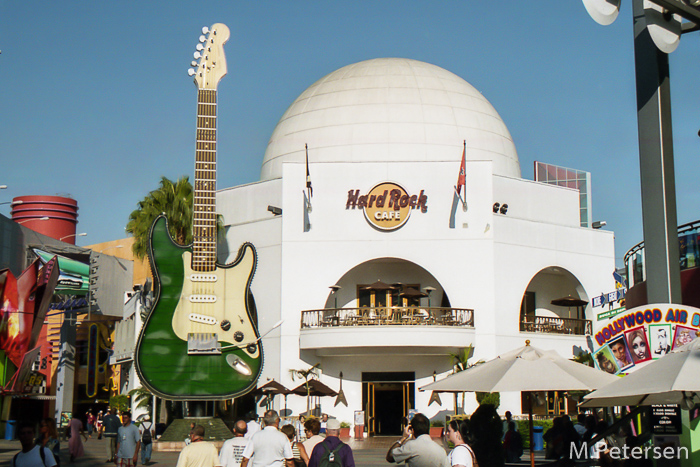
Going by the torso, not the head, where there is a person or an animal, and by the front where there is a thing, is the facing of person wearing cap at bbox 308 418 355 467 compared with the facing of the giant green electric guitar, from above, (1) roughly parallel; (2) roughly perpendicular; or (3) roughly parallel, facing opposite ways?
roughly parallel, facing opposite ways

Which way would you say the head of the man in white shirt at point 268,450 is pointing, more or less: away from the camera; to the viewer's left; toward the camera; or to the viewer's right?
away from the camera

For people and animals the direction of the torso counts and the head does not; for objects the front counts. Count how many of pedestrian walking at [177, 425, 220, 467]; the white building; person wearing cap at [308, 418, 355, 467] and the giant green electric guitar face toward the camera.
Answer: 2

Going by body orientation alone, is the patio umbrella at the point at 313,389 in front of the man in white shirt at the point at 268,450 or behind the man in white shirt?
in front

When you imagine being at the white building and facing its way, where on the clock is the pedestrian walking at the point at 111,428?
The pedestrian walking is roughly at 1 o'clock from the white building.

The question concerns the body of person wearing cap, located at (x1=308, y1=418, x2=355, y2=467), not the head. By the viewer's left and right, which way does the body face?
facing away from the viewer

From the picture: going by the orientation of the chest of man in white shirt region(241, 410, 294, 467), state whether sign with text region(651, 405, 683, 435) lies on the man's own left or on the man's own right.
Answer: on the man's own right

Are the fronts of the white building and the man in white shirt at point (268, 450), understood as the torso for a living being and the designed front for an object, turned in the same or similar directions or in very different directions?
very different directions

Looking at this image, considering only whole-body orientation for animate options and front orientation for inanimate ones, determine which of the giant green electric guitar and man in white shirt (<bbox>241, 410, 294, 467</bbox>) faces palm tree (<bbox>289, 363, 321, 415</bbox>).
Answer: the man in white shirt

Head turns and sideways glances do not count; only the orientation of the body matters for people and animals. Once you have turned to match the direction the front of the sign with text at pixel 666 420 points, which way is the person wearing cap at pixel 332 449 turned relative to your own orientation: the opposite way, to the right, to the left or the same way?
the opposite way

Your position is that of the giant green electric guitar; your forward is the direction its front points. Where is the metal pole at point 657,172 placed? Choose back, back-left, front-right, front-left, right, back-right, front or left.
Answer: front-left

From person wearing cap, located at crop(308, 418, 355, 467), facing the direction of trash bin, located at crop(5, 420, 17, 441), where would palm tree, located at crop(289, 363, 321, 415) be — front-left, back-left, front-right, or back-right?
front-right

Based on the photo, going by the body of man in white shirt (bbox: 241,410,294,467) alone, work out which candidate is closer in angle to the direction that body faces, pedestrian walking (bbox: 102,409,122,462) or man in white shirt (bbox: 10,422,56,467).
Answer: the pedestrian walking

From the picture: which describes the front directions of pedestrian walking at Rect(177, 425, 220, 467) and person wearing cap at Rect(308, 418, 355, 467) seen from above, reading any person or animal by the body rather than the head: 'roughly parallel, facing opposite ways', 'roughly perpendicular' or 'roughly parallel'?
roughly parallel

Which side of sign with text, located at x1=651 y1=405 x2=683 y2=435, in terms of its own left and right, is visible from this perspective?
front

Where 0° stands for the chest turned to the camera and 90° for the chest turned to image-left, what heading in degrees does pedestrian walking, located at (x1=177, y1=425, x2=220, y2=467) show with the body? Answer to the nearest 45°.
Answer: approximately 180°

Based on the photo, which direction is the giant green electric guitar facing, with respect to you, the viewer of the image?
facing the viewer

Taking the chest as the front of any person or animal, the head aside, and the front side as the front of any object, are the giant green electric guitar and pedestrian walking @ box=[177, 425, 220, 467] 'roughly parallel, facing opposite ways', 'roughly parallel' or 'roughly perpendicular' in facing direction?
roughly parallel, facing opposite ways

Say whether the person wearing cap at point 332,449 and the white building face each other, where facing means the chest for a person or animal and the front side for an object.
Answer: yes

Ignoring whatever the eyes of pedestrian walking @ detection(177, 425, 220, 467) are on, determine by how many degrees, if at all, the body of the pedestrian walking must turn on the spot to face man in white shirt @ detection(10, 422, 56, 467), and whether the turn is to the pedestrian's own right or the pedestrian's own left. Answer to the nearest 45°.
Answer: approximately 135° to the pedestrian's own left

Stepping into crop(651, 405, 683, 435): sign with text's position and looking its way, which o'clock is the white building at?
The white building is roughly at 5 o'clock from the sign with text.
